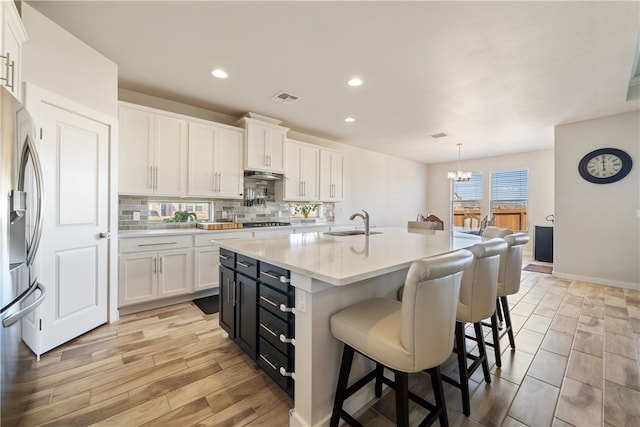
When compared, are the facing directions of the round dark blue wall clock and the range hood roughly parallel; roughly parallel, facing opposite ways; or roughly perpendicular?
roughly perpendicular

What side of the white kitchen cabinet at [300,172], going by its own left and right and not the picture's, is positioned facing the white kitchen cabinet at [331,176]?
left

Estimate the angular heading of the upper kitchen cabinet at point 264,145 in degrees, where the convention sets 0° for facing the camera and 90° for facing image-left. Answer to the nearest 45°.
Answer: approximately 315°

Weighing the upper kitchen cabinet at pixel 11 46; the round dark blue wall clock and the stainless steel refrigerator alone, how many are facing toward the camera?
1

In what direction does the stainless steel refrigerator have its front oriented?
to the viewer's right

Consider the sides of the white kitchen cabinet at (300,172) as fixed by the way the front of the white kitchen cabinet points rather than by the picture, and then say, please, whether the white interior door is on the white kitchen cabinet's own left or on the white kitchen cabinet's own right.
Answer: on the white kitchen cabinet's own right

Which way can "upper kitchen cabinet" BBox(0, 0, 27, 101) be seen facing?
to the viewer's right

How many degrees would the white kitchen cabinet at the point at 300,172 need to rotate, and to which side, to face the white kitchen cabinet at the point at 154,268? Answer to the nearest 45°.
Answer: approximately 90° to its right

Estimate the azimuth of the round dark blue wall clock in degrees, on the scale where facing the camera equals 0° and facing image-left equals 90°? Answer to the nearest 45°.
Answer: approximately 0°

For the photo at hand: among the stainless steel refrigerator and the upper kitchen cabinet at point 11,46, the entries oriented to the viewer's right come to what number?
2

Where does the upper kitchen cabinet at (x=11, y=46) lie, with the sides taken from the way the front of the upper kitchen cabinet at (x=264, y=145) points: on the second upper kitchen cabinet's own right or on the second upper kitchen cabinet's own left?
on the second upper kitchen cabinet's own right

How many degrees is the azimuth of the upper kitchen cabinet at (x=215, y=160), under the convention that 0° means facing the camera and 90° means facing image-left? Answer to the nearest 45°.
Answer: approximately 315°
